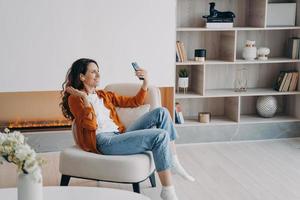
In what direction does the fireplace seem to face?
toward the camera

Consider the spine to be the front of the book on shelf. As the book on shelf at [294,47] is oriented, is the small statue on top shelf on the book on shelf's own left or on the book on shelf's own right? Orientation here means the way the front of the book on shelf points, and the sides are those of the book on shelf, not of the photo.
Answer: on the book on shelf's own right

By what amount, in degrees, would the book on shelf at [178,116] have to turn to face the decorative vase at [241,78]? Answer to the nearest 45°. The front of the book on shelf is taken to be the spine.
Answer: approximately 135° to its left

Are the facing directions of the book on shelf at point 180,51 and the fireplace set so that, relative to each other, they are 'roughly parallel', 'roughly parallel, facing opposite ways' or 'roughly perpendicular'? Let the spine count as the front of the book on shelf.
roughly parallel

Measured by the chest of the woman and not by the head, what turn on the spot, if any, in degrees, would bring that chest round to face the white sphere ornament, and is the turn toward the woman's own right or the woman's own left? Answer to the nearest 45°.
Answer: approximately 90° to the woman's own left

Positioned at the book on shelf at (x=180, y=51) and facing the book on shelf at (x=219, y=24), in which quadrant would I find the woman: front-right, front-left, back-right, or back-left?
back-right

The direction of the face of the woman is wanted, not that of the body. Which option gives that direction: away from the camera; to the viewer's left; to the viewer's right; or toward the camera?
to the viewer's right

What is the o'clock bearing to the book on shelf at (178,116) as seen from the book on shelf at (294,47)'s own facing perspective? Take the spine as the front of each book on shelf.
the book on shelf at (178,116) is roughly at 2 o'clock from the book on shelf at (294,47).

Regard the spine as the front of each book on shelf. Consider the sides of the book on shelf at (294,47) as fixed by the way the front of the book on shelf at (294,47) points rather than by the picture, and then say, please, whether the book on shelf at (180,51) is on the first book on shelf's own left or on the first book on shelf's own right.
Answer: on the first book on shelf's own right

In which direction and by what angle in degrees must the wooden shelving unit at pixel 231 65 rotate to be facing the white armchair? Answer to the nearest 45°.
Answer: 0° — it already faces it

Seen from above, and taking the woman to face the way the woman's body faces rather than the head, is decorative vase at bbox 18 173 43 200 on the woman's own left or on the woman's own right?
on the woman's own right

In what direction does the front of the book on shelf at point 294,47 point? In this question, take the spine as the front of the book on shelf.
toward the camera

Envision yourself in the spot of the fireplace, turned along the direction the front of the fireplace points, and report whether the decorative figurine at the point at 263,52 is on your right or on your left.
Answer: on your left
